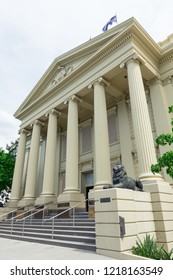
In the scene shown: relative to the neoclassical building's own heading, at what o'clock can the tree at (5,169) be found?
The tree is roughly at 3 o'clock from the neoclassical building.

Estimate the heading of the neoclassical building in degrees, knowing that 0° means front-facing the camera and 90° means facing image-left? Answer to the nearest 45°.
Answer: approximately 45°
